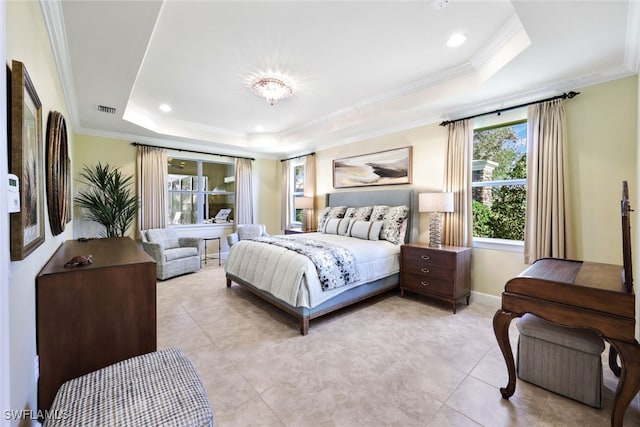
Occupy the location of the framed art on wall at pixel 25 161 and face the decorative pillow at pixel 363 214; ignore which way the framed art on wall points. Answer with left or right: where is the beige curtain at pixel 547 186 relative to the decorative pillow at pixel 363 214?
right

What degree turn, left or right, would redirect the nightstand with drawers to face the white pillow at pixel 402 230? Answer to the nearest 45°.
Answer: approximately 90° to its right

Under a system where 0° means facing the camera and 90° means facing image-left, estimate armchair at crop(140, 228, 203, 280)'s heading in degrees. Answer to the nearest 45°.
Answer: approximately 315°

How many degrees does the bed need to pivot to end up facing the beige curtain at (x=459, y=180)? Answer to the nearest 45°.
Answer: approximately 135° to its left

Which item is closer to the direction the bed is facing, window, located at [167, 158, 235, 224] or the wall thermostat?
the wall thermostat

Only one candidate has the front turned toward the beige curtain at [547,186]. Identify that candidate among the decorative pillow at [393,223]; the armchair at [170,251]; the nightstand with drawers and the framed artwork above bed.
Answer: the armchair

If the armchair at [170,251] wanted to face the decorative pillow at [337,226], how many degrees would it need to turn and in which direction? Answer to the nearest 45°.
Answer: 0° — it already faces it

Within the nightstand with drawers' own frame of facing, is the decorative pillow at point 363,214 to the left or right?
on its right

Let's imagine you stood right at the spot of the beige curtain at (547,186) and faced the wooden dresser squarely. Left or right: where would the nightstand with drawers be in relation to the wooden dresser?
right
